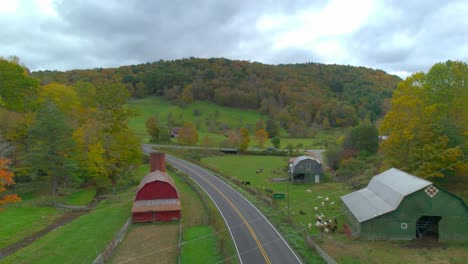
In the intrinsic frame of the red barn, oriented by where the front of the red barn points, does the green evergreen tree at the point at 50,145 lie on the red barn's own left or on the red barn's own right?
on the red barn's own right

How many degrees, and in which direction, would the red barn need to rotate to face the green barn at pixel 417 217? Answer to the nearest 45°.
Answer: approximately 45° to its left

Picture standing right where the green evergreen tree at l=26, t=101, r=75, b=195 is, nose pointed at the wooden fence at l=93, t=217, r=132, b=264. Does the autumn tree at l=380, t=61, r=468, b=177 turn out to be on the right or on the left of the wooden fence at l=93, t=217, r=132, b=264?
left

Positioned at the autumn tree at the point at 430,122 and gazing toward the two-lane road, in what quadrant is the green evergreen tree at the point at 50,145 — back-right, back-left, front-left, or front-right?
front-right

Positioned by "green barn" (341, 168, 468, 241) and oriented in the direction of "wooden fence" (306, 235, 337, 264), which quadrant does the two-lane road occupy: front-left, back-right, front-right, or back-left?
front-right

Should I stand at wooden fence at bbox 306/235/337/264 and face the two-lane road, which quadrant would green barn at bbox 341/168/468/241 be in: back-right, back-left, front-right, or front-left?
back-right

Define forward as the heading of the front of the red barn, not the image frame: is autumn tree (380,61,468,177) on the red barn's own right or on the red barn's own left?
on the red barn's own left

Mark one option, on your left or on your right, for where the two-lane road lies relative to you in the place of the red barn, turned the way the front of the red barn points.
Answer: on your left

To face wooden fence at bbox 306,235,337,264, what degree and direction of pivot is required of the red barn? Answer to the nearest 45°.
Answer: approximately 45° to its left

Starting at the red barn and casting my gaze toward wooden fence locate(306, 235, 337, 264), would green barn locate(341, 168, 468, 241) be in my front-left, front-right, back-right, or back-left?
front-left

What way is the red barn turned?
toward the camera

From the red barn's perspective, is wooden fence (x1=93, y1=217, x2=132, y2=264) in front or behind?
in front

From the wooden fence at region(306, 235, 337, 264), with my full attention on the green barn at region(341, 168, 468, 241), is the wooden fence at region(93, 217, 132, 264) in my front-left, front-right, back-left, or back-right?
back-left
